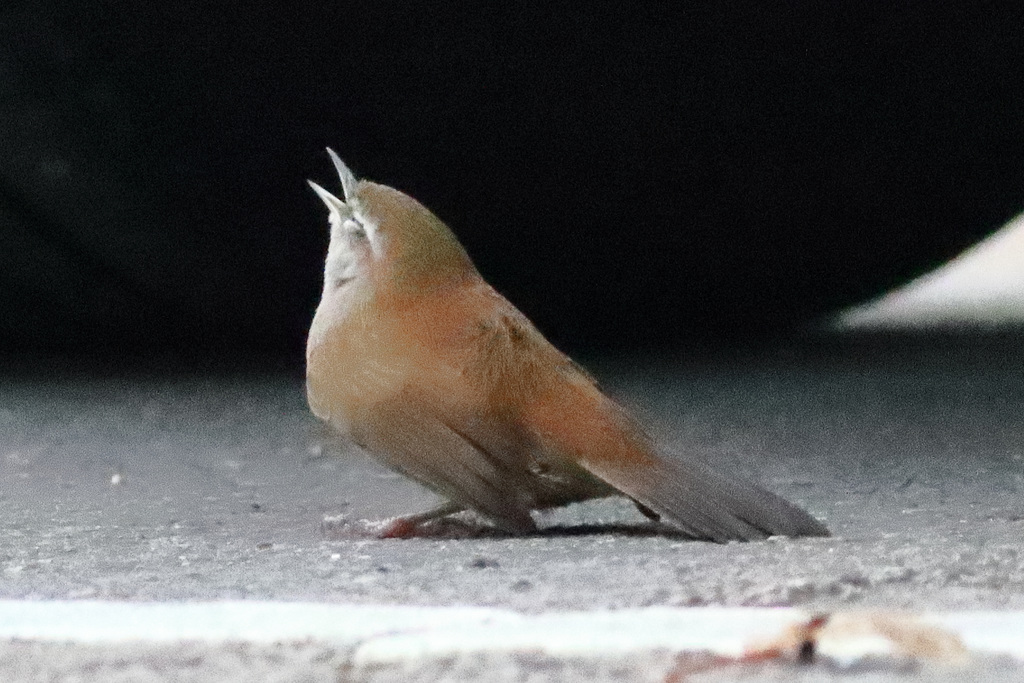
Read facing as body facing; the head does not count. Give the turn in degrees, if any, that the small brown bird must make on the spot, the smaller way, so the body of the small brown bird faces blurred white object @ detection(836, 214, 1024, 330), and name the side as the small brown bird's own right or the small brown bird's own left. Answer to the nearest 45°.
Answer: approximately 135° to the small brown bird's own right

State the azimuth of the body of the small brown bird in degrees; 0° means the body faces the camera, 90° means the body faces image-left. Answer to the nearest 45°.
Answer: approximately 90°
